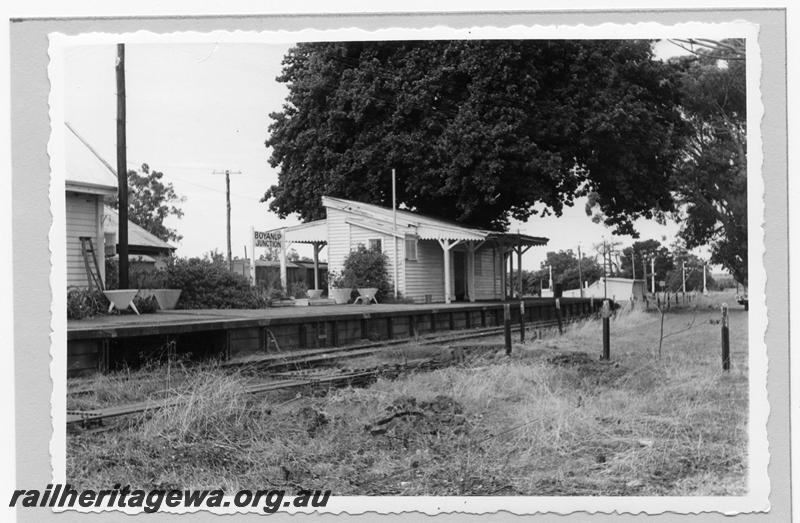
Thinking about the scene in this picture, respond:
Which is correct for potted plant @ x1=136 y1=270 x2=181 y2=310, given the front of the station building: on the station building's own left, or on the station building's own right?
on the station building's own right

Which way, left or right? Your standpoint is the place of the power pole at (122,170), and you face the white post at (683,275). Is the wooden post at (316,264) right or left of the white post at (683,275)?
left

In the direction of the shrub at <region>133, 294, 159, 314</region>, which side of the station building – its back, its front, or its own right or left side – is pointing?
right

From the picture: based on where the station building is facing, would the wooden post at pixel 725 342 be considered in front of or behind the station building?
in front

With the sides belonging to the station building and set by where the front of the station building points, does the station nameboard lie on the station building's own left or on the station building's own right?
on the station building's own right

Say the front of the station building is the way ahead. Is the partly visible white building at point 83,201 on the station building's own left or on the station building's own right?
on the station building's own right

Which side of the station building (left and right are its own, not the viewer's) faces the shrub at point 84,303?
right

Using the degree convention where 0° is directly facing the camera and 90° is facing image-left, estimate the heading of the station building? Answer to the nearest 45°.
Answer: approximately 315°
